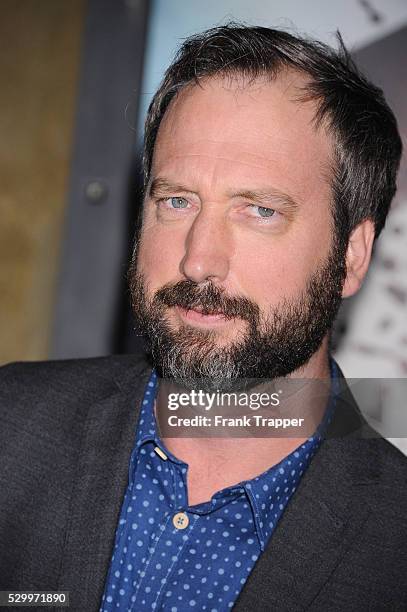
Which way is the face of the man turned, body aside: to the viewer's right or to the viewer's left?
to the viewer's left

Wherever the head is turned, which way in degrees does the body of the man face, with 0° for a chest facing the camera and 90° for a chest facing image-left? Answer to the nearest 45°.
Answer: approximately 45°
